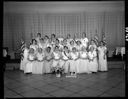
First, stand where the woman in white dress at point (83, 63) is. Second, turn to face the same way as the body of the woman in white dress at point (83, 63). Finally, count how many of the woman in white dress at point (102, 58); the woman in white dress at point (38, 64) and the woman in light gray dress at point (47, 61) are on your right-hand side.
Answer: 2

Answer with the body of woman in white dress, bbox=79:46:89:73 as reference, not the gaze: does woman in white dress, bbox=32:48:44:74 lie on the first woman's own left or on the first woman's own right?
on the first woman's own right

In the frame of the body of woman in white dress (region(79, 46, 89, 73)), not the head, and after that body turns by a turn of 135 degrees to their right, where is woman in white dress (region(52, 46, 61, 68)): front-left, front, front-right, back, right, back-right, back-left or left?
front-left

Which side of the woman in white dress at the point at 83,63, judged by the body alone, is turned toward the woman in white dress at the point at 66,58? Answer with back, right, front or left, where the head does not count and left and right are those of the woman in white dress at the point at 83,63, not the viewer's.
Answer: right

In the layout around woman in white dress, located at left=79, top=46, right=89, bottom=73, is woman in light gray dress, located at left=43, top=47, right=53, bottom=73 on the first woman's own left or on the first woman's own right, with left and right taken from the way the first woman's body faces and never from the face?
on the first woman's own right

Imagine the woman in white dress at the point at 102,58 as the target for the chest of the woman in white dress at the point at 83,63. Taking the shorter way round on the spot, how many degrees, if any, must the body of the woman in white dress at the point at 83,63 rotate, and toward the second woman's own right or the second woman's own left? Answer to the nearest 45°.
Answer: approximately 135° to the second woman's own left

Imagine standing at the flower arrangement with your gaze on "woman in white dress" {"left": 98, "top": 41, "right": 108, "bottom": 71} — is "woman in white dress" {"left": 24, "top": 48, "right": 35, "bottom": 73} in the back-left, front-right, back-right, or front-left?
back-left

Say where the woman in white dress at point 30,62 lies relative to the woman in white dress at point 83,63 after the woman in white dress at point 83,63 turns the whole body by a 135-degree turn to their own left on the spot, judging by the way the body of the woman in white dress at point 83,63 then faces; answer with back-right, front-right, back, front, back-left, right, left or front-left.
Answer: back-left

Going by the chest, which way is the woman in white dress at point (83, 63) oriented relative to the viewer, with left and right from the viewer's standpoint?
facing the viewer
